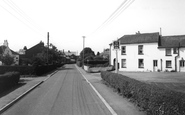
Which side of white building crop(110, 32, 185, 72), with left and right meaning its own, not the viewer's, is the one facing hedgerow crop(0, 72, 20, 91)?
front

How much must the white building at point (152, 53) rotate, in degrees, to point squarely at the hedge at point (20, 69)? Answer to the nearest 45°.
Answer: approximately 45° to its right

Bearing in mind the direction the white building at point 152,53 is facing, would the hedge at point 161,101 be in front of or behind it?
in front

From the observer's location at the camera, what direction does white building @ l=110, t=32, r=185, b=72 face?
facing the viewer

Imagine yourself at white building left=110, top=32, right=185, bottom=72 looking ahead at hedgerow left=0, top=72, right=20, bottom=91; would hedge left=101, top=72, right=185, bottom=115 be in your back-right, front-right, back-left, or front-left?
front-left
